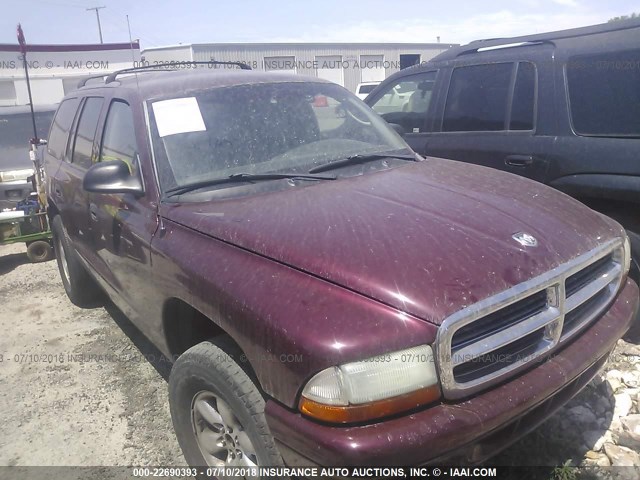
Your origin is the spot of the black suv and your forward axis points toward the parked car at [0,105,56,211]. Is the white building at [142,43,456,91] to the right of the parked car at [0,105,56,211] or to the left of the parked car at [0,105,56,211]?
right

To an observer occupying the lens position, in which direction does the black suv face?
facing away from the viewer and to the left of the viewer

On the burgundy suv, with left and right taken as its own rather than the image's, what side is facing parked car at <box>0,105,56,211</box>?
back

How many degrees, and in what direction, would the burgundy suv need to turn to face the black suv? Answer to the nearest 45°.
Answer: approximately 90° to its left

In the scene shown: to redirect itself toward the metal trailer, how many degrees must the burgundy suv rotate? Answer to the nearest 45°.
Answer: approximately 180°

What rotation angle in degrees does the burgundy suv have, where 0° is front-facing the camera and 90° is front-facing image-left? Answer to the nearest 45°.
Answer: approximately 315°

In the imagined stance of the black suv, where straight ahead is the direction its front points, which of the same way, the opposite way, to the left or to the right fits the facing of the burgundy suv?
the opposite way

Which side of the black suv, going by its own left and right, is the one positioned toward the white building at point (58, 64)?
front
